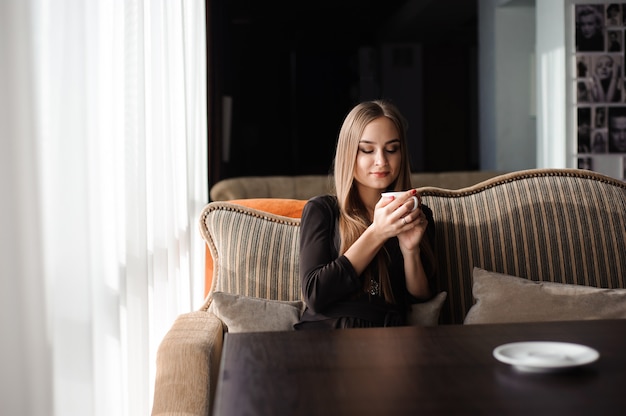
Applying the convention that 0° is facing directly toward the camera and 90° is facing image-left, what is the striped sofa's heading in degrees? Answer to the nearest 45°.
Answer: approximately 0°

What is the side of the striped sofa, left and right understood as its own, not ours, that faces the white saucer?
front
